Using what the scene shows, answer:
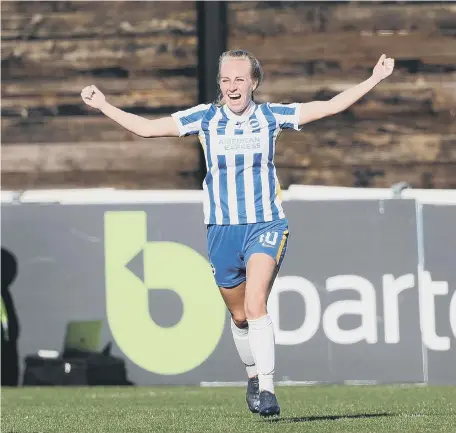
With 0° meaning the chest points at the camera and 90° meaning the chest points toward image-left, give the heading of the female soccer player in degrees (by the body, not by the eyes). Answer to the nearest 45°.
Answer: approximately 0°
